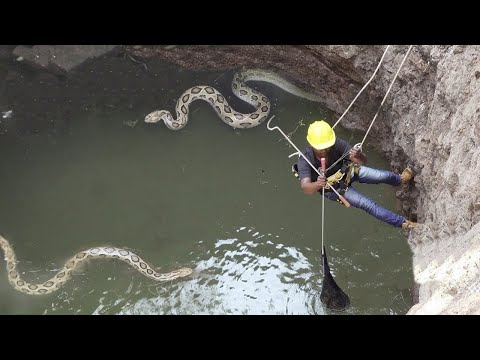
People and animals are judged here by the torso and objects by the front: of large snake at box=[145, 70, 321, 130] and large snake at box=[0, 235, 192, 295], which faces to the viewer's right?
large snake at box=[0, 235, 192, 295]

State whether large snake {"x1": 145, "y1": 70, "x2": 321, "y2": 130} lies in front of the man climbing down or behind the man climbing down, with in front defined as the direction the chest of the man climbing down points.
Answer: behind

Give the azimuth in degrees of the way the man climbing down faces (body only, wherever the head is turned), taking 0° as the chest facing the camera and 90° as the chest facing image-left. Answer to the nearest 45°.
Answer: approximately 315°

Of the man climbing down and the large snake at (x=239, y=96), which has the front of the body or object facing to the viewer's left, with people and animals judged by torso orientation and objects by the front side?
the large snake

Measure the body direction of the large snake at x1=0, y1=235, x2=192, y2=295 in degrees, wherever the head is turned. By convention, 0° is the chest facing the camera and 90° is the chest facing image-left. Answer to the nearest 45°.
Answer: approximately 270°

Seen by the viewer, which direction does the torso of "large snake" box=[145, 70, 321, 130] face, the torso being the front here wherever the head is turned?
to the viewer's left

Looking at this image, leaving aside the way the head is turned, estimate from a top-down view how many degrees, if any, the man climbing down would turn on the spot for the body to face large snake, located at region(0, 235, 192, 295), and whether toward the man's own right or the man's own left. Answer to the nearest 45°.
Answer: approximately 135° to the man's own right

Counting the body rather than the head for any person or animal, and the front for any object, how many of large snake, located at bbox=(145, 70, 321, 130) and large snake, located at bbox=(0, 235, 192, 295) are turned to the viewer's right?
1

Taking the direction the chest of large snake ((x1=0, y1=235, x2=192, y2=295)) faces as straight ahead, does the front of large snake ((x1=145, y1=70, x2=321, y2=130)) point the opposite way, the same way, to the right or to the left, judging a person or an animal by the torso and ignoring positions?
the opposite way
